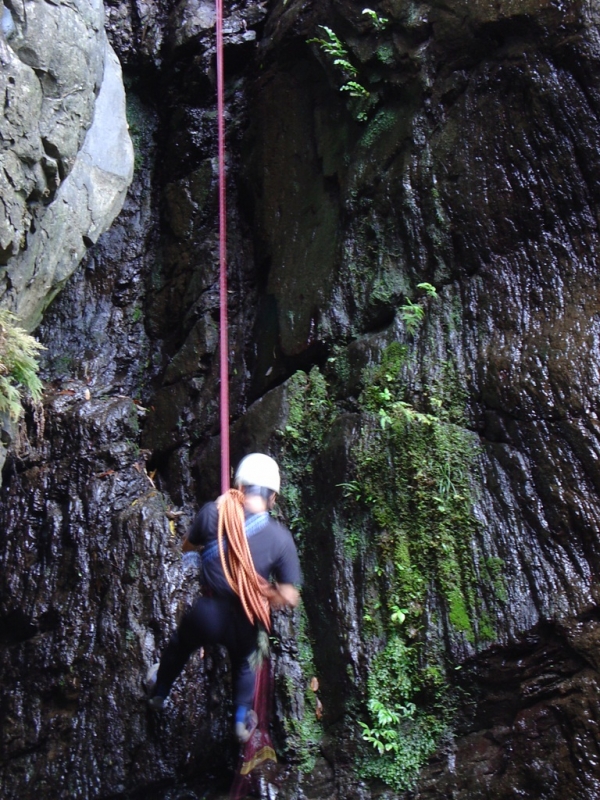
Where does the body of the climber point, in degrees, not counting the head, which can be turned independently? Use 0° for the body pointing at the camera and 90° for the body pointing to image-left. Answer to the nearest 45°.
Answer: approximately 180°

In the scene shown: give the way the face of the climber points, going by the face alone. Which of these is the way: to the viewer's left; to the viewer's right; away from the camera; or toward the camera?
away from the camera
